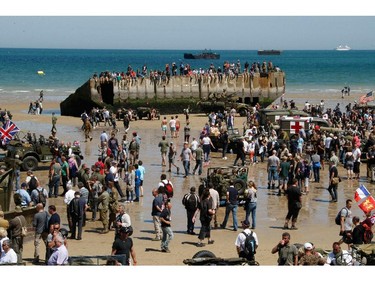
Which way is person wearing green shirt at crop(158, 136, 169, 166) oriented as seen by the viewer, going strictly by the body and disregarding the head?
away from the camera

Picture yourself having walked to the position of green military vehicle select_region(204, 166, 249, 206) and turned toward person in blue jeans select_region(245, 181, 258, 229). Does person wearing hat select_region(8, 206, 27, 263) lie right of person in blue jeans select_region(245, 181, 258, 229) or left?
right

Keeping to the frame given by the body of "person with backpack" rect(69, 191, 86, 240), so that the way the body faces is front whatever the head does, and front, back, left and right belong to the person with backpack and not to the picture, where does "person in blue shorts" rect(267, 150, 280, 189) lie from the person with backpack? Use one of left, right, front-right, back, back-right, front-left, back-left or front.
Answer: front-right

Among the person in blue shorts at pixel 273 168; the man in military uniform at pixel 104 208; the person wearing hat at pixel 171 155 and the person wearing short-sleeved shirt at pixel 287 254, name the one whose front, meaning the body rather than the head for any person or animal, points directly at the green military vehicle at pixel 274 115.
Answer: the person in blue shorts

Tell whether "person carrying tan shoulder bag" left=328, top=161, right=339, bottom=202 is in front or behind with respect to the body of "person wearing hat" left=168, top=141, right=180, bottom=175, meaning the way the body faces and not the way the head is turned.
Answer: behind
